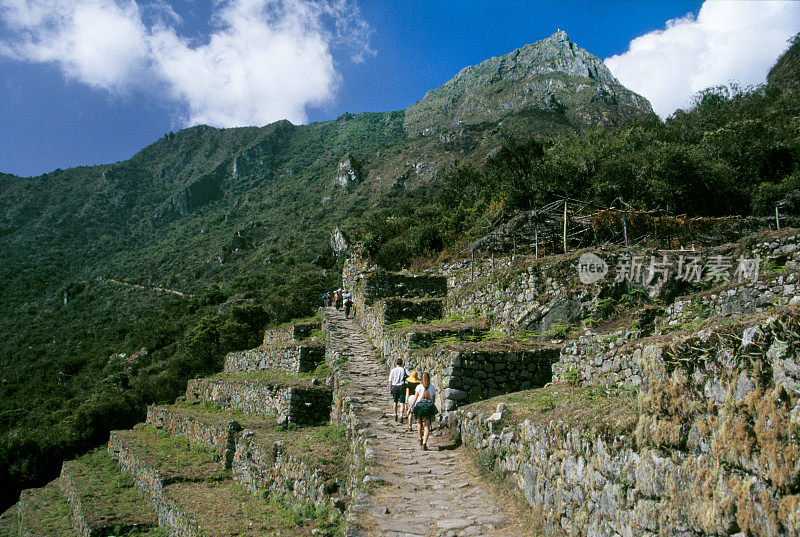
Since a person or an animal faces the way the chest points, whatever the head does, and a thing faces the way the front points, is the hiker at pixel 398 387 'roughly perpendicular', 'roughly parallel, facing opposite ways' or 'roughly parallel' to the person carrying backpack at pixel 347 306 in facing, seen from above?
roughly parallel

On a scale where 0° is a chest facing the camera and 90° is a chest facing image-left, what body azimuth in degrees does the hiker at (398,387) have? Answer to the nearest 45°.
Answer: approximately 180°

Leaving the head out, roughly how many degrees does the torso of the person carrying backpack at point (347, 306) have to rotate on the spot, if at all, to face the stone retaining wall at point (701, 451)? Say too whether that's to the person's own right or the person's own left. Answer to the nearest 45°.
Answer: approximately 180°

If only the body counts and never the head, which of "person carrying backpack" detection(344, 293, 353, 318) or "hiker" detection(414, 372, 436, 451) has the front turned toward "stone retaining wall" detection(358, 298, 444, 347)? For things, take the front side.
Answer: the hiker

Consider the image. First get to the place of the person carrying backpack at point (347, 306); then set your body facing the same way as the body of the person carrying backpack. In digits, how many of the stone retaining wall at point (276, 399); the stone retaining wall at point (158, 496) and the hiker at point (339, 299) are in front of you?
1

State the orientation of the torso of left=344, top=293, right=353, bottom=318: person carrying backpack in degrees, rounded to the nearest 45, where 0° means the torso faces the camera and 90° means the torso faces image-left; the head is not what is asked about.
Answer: approximately 180°

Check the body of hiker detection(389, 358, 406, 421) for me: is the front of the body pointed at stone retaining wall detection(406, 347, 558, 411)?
no

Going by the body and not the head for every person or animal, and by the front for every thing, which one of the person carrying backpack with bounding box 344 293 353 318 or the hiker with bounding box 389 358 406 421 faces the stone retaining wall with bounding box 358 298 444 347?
the hiker

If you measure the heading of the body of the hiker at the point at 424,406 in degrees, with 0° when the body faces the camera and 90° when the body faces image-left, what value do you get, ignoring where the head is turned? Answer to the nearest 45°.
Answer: approximately 180°

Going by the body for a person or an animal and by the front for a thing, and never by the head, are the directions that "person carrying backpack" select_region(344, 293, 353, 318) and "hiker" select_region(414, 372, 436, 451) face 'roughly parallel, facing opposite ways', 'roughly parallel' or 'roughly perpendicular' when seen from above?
roughly parallel

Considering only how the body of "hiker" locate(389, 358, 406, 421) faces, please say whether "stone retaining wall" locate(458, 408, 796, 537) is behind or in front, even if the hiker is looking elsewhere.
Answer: behind

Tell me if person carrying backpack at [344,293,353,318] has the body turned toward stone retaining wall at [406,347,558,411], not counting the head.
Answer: no

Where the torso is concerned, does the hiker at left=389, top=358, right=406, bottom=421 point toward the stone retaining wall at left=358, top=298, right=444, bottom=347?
yes

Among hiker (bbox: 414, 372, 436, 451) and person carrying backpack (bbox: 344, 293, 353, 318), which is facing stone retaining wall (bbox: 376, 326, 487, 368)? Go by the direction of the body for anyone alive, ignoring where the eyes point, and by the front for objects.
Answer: the hiker
